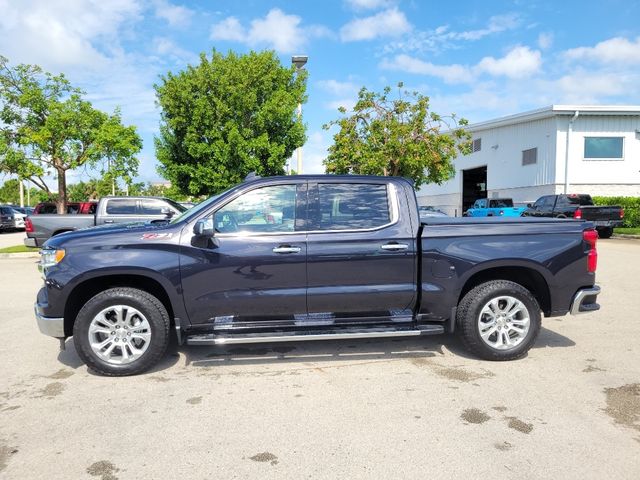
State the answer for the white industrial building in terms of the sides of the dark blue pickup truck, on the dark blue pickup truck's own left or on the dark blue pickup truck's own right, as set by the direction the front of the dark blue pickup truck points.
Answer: on the dark blue pickup truck's own right

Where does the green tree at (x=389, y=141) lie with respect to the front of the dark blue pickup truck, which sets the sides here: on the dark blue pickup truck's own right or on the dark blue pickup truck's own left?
on the dark blue pickup truck's own right

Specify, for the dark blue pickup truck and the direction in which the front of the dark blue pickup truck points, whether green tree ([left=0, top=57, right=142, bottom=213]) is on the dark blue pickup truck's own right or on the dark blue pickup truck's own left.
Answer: on the dark blue pickup truck's own right

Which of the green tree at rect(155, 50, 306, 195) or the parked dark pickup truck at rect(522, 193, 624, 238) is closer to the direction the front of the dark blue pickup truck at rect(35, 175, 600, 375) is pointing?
the green tree

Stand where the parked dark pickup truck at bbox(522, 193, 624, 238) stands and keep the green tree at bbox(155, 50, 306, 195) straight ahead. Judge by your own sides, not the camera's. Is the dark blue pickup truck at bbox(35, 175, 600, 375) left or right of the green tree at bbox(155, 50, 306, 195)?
left

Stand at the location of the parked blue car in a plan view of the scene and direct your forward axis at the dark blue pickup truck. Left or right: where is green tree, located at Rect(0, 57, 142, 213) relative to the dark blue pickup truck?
right

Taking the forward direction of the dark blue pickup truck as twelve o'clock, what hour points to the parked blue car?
The parked blue car is roughly at 4 o'clock from the dark blue pickup truck.

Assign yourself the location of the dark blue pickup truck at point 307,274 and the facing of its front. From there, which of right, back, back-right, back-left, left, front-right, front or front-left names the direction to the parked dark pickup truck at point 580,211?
back-right

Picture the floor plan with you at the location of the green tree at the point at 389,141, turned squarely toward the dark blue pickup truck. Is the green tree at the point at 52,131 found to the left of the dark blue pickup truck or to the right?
right

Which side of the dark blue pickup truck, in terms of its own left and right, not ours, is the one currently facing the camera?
left
